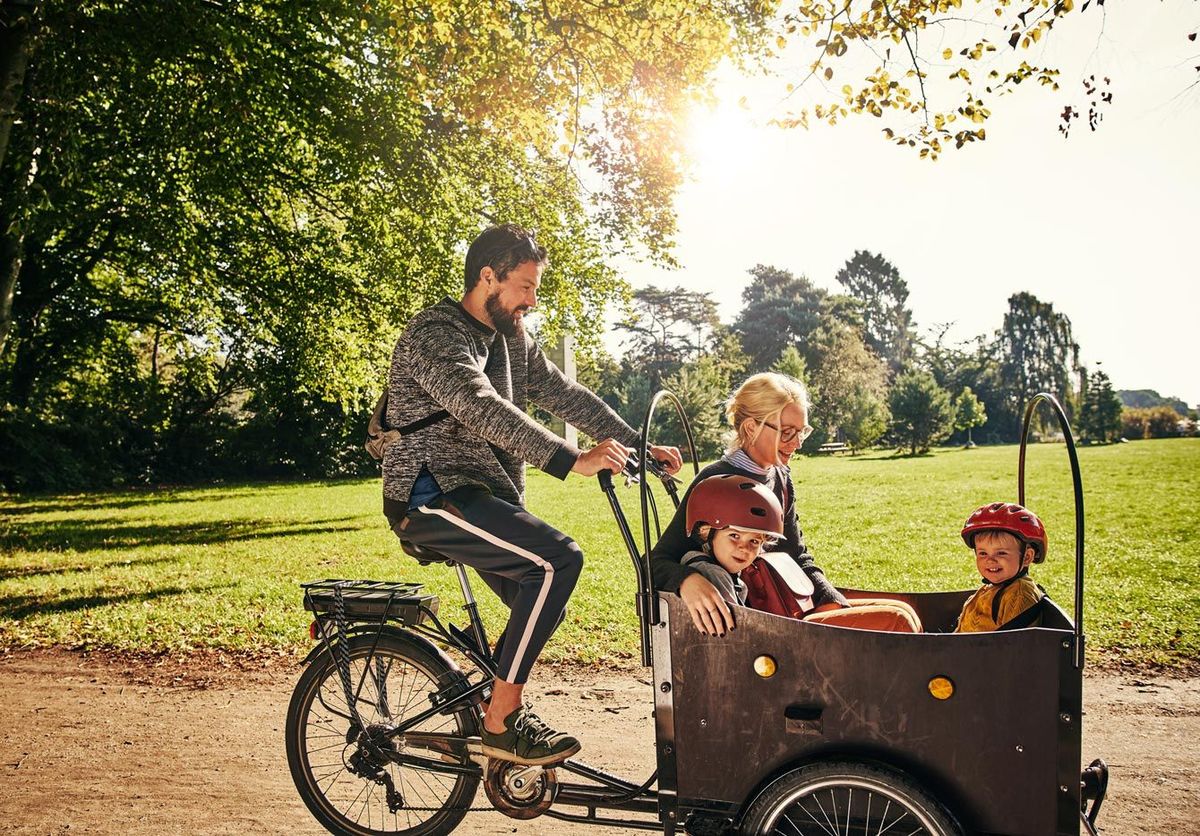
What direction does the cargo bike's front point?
to the viewer's right

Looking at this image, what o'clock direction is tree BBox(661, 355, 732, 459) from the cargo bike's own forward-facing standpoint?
The tree is roughly at 9 o'clock from the cargo bike.

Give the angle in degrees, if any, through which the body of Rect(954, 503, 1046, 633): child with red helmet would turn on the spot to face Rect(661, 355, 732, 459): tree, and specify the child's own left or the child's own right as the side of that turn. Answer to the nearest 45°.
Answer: approximately 135° to the child's own right

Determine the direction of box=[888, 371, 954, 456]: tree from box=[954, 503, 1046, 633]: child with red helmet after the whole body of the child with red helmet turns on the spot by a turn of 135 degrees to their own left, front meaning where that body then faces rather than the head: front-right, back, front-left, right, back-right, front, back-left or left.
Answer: left

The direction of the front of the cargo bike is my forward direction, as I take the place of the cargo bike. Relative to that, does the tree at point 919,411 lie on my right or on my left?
on my left

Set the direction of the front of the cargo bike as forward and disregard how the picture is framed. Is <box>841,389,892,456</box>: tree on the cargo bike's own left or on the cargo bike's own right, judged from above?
on the cargo bike's own left

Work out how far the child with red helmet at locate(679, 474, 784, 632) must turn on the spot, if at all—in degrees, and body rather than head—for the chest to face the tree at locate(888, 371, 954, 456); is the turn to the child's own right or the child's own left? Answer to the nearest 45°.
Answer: approximately 135° to the child's own left

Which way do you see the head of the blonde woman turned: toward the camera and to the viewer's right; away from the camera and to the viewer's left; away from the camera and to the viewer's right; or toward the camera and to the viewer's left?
toward the camera and to the viewer's right
